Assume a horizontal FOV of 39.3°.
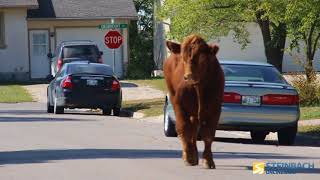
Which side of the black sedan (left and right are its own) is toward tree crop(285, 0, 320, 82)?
right

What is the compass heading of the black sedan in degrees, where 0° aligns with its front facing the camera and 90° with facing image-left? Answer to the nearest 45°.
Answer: approximately 180°

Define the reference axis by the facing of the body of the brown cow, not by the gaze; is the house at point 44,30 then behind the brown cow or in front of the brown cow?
behind

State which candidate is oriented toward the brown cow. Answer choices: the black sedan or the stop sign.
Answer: the stop sign

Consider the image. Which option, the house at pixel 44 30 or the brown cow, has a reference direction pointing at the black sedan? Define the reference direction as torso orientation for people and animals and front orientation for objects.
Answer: the house

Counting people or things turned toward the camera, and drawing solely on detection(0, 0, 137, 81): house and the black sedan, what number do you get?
1

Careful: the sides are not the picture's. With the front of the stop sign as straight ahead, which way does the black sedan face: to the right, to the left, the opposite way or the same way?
the opposite way

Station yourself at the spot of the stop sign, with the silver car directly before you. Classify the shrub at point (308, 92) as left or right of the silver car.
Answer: left

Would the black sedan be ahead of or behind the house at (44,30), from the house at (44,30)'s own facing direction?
ahead

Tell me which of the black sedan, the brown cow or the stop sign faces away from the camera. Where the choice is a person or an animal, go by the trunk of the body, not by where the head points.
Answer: the black sedan

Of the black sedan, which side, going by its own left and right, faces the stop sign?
front

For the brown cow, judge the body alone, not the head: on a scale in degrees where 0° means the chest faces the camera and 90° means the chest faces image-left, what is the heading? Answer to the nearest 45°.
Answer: approximately 0°
